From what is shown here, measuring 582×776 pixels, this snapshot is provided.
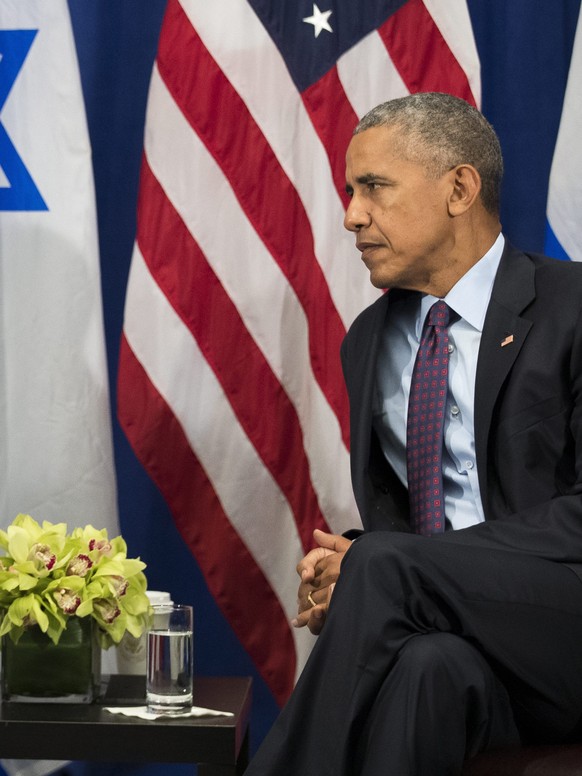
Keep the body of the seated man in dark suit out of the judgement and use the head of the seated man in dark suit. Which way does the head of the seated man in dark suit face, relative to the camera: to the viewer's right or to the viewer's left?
to the viewer's left

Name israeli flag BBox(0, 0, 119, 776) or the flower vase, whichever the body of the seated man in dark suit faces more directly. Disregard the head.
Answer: the flower vase

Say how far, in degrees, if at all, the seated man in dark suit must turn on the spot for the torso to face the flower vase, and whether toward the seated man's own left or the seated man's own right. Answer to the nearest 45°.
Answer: approximately 45° to the seated man's own right

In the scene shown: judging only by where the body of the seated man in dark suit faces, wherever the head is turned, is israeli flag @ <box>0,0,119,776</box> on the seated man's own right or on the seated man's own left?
on the seated man's own right

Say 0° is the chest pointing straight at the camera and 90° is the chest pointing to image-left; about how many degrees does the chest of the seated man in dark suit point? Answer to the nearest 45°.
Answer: approximately 45°

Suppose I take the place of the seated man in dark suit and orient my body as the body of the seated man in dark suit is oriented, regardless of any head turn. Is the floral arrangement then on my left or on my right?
on my right
